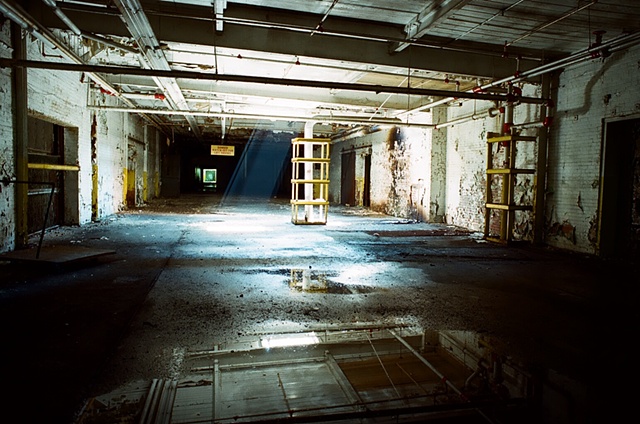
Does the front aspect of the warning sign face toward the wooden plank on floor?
yes

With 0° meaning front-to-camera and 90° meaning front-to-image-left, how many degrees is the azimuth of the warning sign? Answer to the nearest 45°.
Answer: approximately 0°
